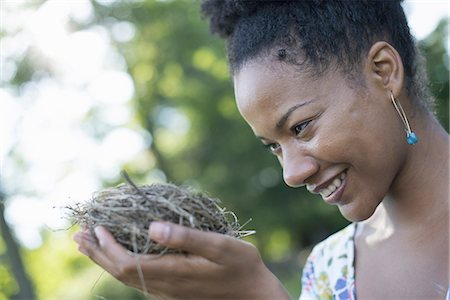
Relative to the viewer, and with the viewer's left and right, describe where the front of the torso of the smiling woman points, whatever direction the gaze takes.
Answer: facing the viewer and to the left of the viewer

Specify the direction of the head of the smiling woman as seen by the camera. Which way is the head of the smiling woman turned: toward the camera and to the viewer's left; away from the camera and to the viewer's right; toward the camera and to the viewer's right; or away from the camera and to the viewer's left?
toward the camera and to the viewer's left
